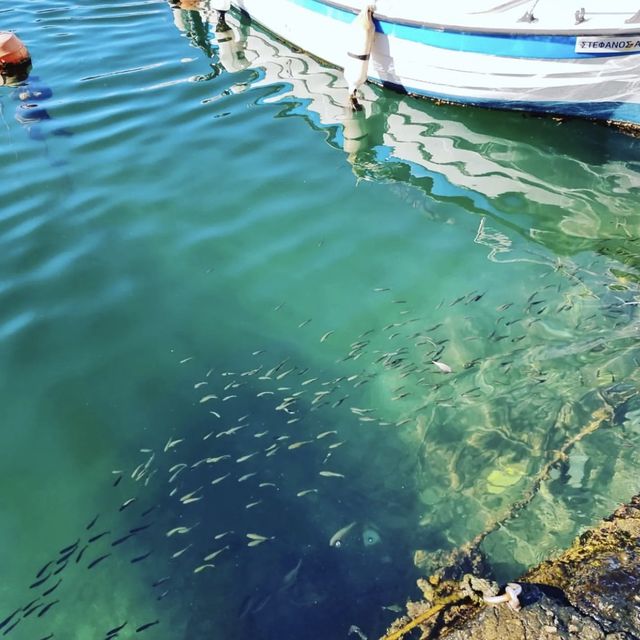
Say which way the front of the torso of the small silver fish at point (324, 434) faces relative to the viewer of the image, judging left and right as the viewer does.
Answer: facing to the left of the viewer

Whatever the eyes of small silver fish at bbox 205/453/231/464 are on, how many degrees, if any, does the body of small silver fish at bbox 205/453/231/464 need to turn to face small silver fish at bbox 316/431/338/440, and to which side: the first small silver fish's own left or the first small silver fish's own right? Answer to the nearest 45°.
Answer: approximately 180°

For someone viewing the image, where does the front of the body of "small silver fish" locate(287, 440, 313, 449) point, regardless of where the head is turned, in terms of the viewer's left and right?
facing to the left of the viewer

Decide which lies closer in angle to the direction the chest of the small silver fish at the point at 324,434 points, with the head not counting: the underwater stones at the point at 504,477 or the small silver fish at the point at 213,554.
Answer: the small silver fish

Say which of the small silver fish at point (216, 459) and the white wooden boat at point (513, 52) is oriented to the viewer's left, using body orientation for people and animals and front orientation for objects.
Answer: the small silver fish
